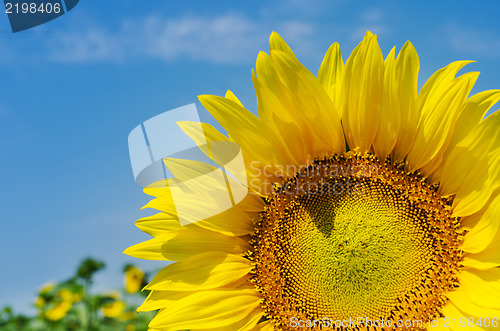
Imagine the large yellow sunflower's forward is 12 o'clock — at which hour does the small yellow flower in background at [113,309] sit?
The small yellow flower in background is roughly at 5 o'clock from the large yellow sunflower.

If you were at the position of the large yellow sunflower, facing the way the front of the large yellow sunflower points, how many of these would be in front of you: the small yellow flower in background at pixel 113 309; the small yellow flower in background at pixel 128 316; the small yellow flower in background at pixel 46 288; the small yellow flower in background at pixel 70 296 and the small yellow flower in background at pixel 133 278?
0

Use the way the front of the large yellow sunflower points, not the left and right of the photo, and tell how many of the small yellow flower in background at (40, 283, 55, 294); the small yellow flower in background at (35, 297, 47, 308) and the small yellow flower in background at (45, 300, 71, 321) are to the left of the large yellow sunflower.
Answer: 0

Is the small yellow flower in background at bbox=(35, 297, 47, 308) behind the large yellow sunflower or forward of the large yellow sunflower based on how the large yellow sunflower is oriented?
behind

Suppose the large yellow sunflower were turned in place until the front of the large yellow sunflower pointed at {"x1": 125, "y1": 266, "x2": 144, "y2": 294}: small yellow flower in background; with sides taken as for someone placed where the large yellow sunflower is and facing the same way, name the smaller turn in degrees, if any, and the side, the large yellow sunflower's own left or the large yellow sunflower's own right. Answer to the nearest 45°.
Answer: approximately 135° to the large yellow sunflower's own right

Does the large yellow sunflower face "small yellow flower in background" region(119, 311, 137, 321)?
no

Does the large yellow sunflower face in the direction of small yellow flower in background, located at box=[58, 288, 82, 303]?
no

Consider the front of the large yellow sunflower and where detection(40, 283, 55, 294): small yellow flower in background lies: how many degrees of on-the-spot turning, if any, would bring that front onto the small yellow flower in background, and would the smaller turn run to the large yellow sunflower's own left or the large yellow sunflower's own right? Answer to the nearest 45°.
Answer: approximately 135° to the large yellow sunflower's own right

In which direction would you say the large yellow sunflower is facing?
toward the camera

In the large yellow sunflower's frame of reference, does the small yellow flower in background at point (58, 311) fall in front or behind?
behind
